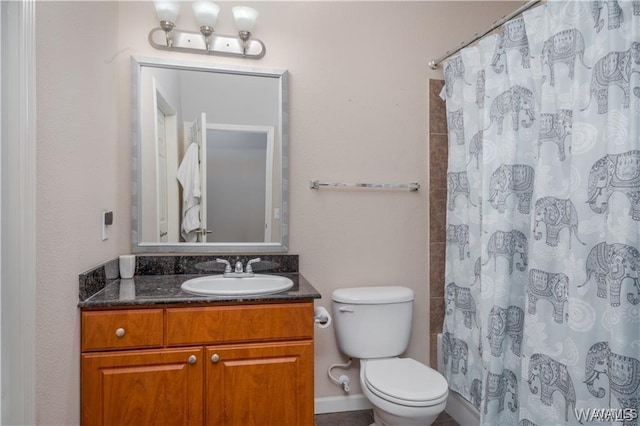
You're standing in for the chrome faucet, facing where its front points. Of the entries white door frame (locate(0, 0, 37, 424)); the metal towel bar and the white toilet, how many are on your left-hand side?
2

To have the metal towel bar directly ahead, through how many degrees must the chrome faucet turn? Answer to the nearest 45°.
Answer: approximately 90° to its left

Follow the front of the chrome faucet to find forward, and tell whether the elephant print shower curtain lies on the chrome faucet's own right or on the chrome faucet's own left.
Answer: on the chrome faucet's own left

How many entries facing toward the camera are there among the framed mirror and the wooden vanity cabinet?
2

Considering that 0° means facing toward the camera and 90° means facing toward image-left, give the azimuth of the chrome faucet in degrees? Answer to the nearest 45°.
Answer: approximately 0°
